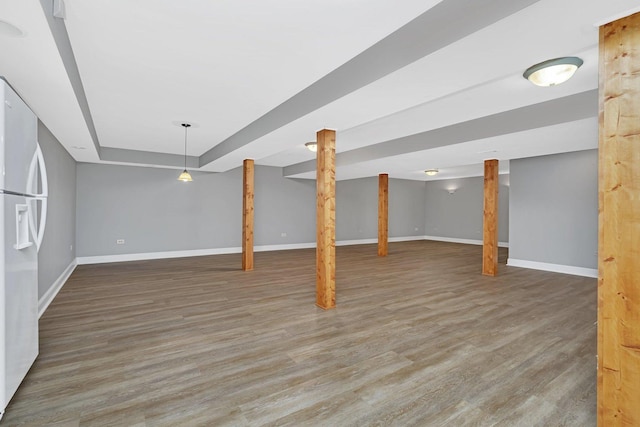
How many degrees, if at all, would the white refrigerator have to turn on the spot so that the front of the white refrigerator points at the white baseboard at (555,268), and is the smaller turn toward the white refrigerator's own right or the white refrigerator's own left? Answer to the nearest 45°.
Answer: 0° — it already faces it

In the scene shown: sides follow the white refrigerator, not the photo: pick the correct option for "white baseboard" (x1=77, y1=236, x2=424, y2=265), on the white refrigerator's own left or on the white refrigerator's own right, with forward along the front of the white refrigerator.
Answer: on the white refrigerator's own left

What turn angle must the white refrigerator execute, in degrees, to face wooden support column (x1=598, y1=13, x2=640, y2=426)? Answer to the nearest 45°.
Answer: approximately 45° to its right

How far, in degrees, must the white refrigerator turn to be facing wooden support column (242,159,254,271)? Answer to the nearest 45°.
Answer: approximately 45° to its left

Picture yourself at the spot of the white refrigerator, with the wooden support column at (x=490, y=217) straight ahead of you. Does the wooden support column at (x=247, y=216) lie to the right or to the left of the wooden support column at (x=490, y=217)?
left

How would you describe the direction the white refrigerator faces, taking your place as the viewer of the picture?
facing to the right of the viewer
